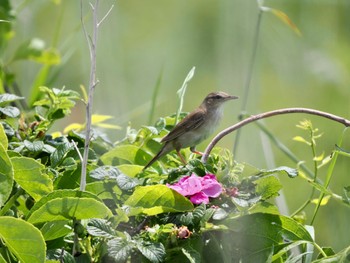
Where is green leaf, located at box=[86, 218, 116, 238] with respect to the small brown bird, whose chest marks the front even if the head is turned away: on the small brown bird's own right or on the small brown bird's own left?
on the small brown bird's own right

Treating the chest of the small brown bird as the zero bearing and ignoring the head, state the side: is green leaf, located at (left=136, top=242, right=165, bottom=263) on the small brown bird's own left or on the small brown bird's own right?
on the small brown bird's own right

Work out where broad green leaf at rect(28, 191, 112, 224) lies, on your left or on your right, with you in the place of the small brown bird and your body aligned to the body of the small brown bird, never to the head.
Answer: on your right

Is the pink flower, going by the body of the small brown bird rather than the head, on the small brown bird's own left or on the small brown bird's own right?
on the small brown bird's own right

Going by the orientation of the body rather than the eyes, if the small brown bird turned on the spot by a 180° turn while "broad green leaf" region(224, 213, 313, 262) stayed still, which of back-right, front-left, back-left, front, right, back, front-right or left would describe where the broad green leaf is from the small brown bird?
left

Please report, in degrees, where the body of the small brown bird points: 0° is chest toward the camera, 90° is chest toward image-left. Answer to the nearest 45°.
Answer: approximately 270°

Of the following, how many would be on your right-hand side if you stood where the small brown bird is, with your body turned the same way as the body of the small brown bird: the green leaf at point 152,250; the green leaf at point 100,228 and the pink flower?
3
